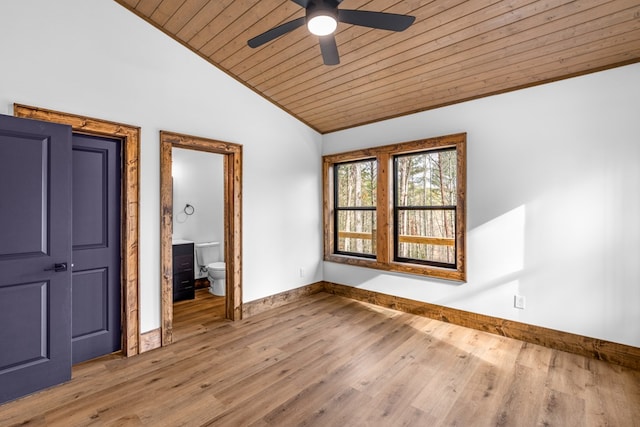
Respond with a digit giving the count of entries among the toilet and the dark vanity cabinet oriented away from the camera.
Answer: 0

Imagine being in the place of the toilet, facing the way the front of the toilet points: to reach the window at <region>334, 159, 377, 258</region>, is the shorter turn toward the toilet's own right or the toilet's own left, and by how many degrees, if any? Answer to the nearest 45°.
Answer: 0° — it already faces it

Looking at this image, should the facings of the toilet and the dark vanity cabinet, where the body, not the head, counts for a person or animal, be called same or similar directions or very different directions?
same or similar directions

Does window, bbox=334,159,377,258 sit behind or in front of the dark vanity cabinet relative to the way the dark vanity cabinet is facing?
in front

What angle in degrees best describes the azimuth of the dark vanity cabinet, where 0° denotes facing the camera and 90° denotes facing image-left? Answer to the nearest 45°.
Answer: approximately 315°

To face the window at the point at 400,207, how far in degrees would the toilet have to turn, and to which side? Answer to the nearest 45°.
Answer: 0° — it already faces it

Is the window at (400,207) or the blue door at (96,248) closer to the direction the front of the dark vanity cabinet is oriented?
the window

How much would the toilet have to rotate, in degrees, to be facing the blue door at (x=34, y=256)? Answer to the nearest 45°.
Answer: approximately 90° to its right

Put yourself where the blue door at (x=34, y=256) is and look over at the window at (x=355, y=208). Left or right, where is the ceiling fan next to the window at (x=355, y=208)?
right

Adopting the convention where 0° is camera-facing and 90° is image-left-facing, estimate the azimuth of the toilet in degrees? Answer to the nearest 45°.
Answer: approximately 315°

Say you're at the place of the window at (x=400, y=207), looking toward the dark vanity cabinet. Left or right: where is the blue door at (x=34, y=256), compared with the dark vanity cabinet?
left
